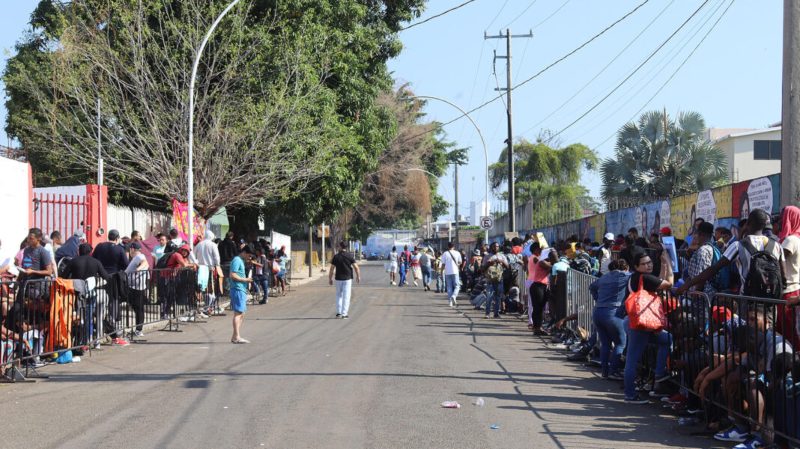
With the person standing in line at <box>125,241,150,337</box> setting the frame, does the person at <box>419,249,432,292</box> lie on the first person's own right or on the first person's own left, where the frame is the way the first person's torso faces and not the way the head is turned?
on the first person's own right

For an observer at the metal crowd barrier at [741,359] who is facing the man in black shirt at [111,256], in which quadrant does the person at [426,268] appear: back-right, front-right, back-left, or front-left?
front-right

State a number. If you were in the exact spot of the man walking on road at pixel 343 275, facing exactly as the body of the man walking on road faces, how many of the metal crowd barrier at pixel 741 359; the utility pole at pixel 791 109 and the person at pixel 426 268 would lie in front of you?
1

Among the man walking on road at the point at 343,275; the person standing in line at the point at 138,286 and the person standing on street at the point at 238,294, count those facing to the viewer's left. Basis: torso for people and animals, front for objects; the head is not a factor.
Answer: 1
